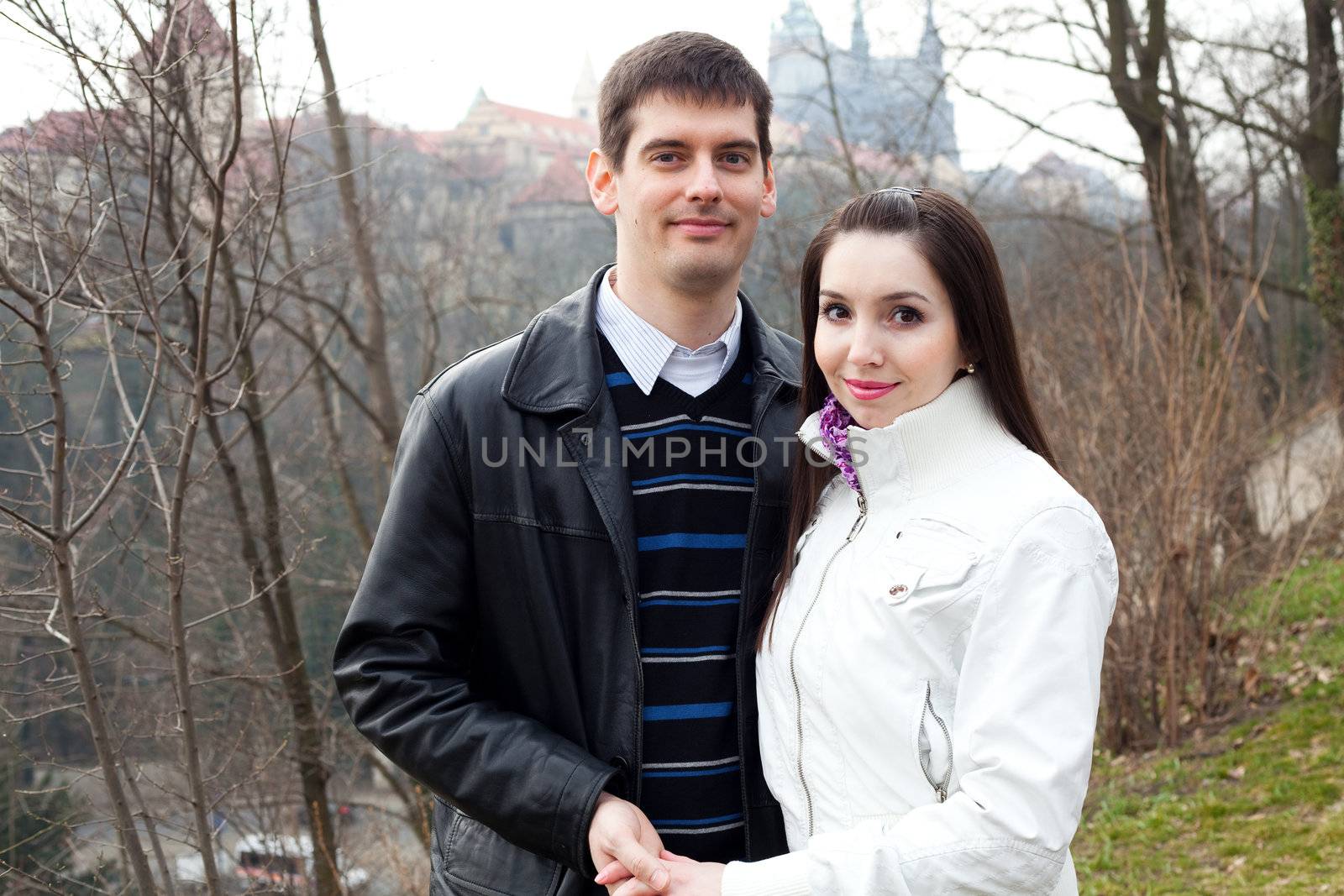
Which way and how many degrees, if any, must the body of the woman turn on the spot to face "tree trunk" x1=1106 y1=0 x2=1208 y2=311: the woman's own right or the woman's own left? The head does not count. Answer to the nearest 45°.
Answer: approximately 135° to the woman's own right

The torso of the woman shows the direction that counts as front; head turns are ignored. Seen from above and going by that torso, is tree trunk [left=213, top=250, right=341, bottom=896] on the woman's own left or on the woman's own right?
on the woman's own right

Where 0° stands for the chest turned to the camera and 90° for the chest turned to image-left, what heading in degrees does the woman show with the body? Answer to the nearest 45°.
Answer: approximately 45°

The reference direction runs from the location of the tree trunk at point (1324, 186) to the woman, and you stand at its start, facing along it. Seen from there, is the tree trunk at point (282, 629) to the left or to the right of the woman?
right

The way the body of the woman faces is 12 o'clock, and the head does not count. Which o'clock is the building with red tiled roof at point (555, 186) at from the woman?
The building with red tiled roof is roughly at 4 o'clock from the woman.
